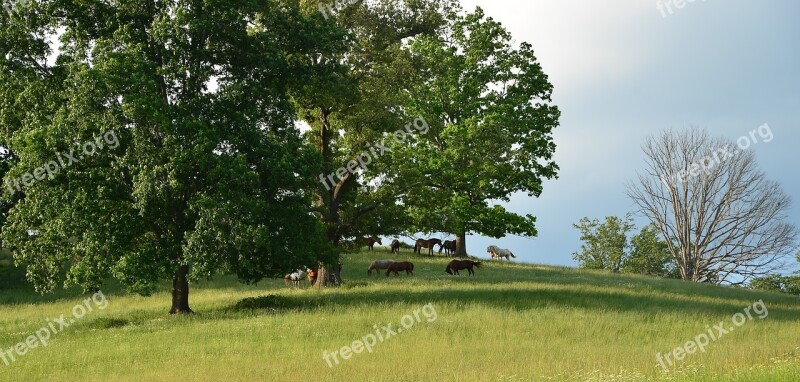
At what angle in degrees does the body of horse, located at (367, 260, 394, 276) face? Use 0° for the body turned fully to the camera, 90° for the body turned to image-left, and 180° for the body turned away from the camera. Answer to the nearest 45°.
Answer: approximately 90°

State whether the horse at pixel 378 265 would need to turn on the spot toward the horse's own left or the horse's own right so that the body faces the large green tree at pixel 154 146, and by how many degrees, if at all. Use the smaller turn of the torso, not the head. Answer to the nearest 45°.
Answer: approximately 45° to the horse's own left

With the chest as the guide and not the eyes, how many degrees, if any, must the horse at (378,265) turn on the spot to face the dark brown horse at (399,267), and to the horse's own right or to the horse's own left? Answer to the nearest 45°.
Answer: approximately 135° to the horse's own left
